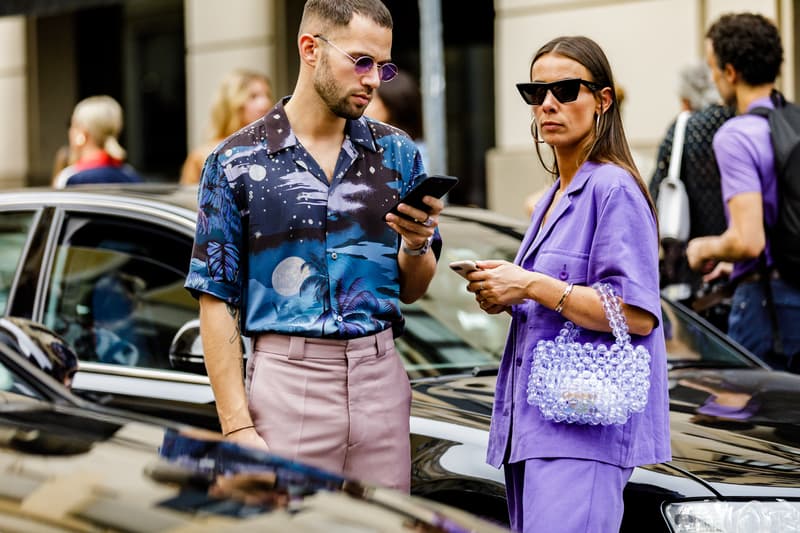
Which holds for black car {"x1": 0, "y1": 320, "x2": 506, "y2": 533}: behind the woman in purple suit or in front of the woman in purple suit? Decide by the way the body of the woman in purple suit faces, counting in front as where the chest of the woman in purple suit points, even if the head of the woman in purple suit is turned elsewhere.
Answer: in front

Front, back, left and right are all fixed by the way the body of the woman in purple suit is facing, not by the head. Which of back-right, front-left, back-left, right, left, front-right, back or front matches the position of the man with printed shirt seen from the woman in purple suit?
front-right

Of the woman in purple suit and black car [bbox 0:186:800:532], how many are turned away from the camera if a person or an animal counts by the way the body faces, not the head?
0

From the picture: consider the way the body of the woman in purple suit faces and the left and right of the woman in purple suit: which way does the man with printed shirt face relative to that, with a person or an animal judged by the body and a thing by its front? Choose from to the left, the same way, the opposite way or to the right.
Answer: to the left

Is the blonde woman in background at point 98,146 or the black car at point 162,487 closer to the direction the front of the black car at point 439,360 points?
the black car

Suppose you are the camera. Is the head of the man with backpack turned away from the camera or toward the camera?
away from the camera

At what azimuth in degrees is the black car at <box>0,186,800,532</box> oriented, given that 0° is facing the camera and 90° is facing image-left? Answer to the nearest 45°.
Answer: approximately 315°

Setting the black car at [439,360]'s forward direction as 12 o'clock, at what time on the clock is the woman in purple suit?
The woman in purple suit is roughly at 1 o'clock from the black car.
